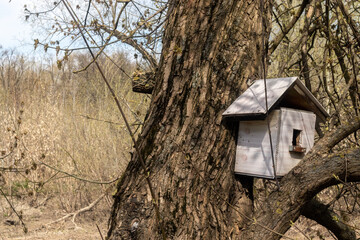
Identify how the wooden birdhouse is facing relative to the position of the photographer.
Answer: facing the viewer and to the right of the viewer
